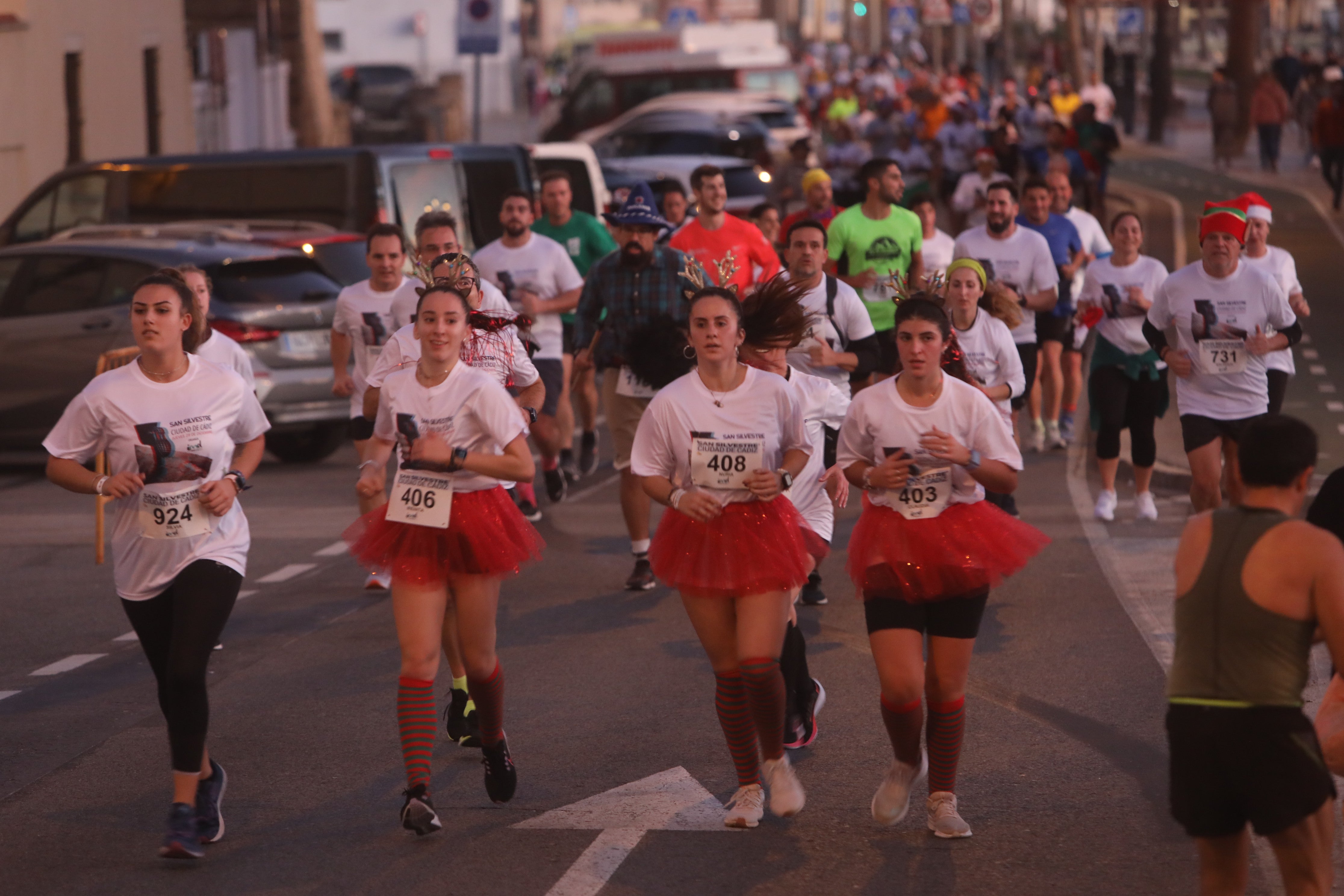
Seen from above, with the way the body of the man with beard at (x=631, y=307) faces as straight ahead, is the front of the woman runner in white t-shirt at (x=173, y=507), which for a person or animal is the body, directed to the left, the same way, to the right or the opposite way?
the same way

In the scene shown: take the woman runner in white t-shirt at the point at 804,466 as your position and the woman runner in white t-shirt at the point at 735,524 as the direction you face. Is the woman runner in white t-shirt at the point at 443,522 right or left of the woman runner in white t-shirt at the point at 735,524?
right

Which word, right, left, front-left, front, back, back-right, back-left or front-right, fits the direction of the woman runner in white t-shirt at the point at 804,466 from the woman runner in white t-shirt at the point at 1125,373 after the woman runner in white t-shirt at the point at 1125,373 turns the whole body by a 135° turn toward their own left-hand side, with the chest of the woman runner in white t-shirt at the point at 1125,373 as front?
back-right

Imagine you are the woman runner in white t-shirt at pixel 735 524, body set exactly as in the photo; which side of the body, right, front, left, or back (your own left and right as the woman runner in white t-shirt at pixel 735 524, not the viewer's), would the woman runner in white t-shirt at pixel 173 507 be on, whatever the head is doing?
right

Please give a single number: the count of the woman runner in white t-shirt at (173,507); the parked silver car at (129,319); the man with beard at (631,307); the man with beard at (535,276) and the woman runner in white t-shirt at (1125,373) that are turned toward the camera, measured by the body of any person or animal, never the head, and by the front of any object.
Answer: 4

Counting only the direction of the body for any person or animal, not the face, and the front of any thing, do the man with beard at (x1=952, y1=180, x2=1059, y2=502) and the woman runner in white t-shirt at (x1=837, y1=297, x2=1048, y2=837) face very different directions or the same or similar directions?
same or similar directions

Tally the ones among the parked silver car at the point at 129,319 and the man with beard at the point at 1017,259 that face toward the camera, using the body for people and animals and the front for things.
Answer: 1

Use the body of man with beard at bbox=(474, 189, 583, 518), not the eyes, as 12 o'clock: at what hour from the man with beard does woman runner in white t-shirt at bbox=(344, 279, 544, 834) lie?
The woman runner in white t-shirt is roughly at 12 o'clock from the man with beard.

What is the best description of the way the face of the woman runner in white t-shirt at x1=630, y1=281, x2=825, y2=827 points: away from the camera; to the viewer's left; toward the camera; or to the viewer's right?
toward the camera

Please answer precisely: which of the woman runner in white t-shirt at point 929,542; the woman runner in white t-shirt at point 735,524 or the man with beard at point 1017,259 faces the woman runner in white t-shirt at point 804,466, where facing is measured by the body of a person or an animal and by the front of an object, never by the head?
the man with beard

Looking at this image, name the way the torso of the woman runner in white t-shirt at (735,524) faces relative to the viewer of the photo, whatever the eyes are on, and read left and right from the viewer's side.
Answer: facing the viewer

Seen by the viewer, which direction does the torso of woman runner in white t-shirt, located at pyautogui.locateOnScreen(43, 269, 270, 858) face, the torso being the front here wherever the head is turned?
toward the camera

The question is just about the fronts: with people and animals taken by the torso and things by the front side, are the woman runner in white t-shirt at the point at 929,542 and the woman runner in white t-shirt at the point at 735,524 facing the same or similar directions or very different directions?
same or similar directions

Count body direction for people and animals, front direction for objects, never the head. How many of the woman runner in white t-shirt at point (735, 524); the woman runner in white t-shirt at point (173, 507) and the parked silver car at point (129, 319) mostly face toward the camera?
2

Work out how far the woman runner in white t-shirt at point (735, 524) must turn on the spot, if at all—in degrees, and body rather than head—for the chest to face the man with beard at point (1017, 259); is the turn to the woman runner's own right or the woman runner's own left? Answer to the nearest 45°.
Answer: approximately 180°

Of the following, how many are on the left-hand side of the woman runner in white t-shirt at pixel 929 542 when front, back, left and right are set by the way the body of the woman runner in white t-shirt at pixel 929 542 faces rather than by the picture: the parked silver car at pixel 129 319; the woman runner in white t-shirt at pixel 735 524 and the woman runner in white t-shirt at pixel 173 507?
0

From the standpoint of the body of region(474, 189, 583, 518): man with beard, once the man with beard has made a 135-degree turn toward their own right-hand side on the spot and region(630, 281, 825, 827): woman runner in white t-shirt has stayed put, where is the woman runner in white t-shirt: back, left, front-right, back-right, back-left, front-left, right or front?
back-left
